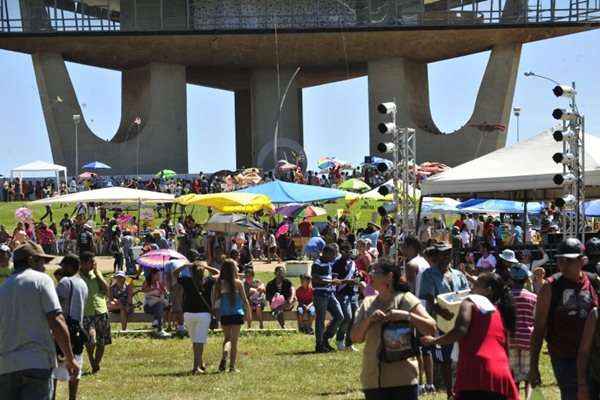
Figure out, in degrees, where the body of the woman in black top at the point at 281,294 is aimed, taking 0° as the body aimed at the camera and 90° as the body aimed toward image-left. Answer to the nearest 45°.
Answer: approximately 0°

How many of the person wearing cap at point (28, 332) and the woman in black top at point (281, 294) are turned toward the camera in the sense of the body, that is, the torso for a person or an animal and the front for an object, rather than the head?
1

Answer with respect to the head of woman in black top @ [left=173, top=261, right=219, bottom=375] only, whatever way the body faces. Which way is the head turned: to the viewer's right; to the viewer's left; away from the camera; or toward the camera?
away from the camera

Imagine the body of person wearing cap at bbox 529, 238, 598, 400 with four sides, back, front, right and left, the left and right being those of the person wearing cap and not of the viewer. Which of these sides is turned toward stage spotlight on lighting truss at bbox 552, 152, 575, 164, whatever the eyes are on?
back

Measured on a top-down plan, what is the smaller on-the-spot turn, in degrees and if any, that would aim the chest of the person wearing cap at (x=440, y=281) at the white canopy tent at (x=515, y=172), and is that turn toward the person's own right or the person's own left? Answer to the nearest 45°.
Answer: approximately 135° to the person's own left

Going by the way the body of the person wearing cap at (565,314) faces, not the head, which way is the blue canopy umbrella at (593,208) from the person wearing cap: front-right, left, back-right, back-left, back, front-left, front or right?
back

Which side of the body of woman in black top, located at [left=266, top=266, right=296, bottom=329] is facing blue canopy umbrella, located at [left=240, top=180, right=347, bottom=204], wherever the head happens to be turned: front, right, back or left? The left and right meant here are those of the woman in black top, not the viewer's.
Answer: back

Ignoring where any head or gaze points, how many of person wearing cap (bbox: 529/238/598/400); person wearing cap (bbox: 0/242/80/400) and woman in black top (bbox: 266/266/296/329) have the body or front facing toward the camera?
2

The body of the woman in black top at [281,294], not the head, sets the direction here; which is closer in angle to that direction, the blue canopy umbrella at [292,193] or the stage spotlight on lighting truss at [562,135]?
the stage spotlight on lighting truss
